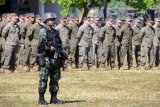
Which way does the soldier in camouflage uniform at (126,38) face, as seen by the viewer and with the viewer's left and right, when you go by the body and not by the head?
facing the viewer and to the right of the viewer

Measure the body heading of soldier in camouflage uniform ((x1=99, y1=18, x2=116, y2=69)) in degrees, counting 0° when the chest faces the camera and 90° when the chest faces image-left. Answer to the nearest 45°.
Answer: approximately 315°

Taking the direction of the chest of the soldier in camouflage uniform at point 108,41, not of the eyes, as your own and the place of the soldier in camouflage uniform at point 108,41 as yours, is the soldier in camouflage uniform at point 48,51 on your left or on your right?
on your right

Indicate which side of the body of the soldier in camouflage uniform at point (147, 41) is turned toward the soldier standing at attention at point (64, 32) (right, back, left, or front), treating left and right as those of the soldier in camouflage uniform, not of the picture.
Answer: right

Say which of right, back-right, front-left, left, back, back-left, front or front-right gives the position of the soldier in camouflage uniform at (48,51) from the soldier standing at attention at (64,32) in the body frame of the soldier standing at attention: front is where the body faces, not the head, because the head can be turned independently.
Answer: front-right

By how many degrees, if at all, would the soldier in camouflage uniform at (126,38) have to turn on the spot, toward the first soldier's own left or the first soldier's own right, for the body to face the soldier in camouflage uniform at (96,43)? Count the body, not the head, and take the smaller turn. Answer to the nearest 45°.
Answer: approximately 135° to the first soldier's own right

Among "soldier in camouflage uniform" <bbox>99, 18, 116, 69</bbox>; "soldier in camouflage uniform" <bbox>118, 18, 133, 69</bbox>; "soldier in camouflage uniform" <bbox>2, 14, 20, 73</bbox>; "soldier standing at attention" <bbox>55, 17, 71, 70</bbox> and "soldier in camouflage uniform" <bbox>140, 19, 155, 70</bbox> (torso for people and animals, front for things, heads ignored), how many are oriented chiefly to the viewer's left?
0

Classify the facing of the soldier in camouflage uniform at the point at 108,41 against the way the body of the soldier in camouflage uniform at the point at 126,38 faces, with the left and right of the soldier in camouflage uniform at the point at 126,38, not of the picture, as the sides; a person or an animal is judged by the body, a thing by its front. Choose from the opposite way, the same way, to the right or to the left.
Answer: the same way

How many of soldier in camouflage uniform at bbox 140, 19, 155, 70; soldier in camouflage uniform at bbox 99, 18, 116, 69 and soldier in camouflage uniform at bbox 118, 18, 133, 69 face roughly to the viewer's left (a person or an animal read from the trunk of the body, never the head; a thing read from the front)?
0

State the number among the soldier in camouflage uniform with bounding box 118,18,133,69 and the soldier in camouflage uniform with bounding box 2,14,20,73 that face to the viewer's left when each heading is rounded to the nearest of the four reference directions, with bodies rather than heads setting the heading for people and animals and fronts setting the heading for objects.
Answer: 0

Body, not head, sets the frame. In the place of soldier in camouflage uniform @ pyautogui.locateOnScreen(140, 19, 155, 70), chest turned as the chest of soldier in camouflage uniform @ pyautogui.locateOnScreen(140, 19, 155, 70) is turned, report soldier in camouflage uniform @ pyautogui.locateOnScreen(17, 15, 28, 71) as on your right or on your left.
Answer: on your right

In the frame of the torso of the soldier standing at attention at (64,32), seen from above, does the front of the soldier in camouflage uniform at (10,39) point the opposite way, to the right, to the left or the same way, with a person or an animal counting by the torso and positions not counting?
the same way

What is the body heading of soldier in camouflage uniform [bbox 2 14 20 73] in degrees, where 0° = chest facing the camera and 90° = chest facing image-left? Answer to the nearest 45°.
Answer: approximately 315°
